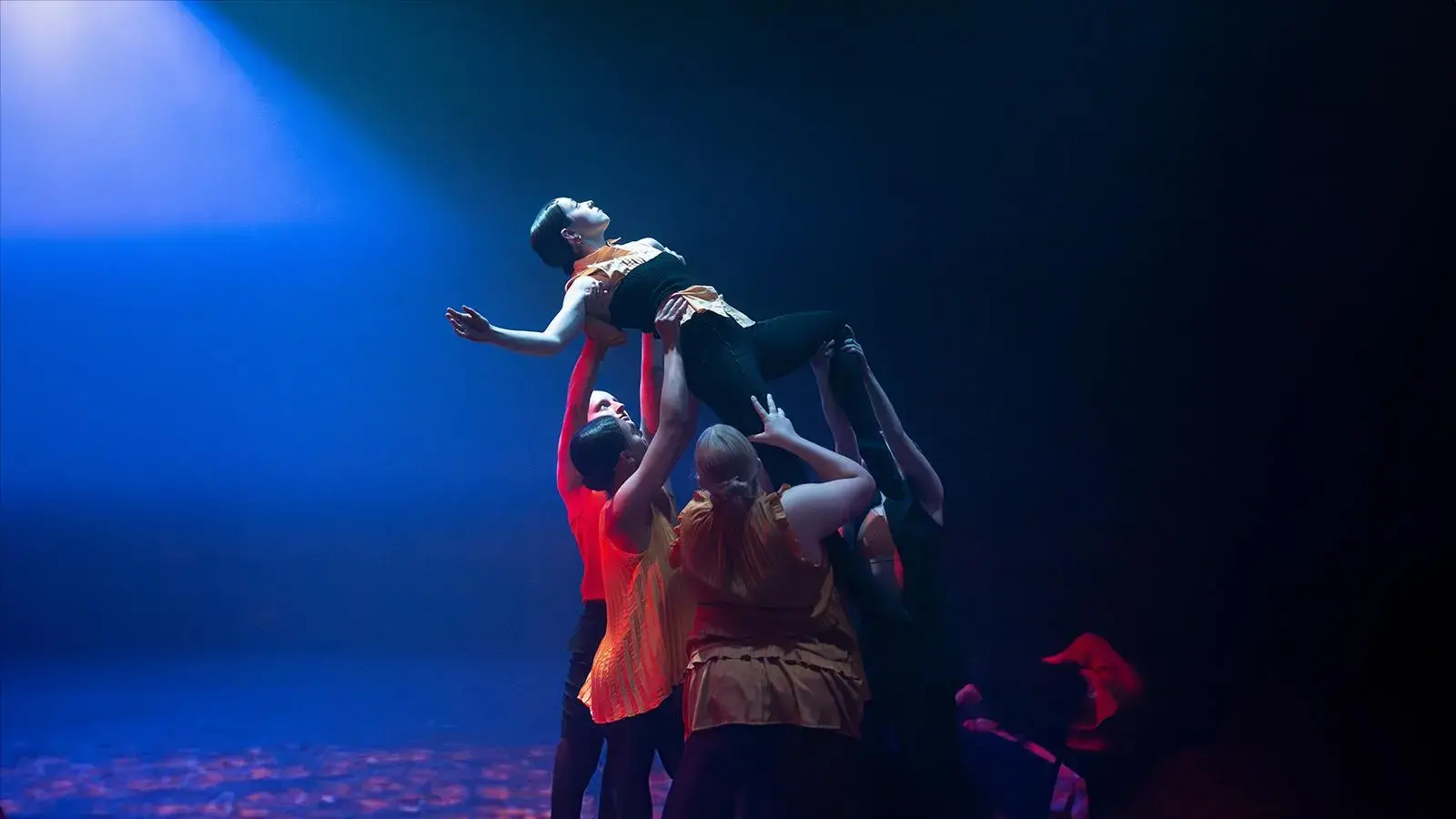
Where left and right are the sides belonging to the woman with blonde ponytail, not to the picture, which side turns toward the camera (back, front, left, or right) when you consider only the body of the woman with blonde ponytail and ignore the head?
back

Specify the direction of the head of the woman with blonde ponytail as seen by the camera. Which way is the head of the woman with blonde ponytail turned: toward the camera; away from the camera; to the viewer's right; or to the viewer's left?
away from the camera
